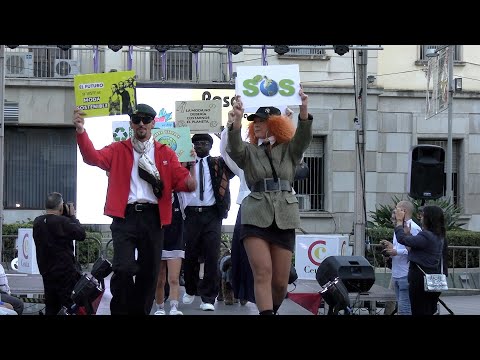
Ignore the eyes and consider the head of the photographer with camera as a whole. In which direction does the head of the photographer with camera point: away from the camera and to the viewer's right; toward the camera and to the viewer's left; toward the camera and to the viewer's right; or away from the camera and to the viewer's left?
away from the camera and to the viewer's right

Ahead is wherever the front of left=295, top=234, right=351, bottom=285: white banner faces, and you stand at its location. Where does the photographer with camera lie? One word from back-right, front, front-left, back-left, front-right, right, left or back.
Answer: front-right

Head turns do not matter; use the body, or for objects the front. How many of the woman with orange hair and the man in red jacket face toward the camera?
2

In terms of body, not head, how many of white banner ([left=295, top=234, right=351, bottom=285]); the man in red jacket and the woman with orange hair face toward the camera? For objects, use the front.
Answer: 3

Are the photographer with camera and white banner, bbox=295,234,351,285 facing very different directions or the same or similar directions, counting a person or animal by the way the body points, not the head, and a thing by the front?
very different directions

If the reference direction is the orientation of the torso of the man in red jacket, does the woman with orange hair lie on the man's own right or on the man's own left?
on the man's own left

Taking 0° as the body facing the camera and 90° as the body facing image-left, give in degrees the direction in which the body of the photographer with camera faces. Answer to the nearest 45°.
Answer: approximately 225°

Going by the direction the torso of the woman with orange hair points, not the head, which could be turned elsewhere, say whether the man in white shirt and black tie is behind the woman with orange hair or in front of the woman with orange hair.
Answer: behind

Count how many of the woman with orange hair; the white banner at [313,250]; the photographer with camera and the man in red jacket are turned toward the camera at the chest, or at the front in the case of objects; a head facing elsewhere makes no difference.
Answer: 3
